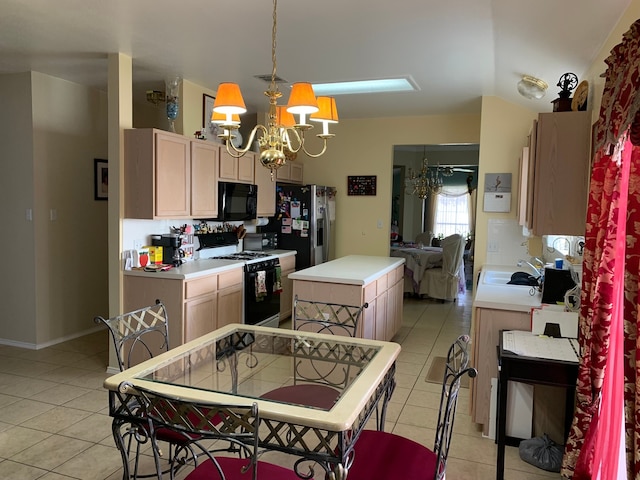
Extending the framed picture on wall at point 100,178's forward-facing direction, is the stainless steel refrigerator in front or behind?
in front

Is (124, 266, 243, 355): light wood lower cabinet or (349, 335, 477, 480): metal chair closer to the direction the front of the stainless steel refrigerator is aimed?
the metal chair

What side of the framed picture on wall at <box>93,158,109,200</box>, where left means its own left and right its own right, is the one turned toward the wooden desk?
front

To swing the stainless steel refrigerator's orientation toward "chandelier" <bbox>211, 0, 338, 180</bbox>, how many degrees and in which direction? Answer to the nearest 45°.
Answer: approximately 45° to its right

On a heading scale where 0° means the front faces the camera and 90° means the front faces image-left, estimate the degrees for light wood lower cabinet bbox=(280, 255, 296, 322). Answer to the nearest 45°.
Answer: approximately 315°

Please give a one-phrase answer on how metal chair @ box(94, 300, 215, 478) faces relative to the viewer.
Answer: facing the viewer and to the right of the viewer

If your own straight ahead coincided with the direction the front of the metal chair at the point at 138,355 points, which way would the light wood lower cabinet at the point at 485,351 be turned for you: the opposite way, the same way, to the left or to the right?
the opposite way

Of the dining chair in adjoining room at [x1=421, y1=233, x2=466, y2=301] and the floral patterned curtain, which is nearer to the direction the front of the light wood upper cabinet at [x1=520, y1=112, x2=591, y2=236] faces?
the dining chair in adjoining room

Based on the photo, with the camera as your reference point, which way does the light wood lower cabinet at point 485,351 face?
facing to the left of the viewer

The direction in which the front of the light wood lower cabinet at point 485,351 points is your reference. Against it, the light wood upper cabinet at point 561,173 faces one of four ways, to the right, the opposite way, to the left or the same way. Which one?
the same way

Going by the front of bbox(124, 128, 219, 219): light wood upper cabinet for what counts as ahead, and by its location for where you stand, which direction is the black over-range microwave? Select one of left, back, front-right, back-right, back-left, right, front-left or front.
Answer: left

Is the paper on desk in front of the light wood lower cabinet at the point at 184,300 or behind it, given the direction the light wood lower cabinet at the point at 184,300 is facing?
in front

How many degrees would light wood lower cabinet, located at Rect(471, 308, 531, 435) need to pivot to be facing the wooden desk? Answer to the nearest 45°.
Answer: approximately 90° to its left

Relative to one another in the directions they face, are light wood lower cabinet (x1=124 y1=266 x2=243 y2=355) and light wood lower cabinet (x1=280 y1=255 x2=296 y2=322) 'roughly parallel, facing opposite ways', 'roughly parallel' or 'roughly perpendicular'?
roughly parallel

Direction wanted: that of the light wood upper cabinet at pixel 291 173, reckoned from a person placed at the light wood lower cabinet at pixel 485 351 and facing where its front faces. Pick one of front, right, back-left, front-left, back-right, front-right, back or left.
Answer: front-right
